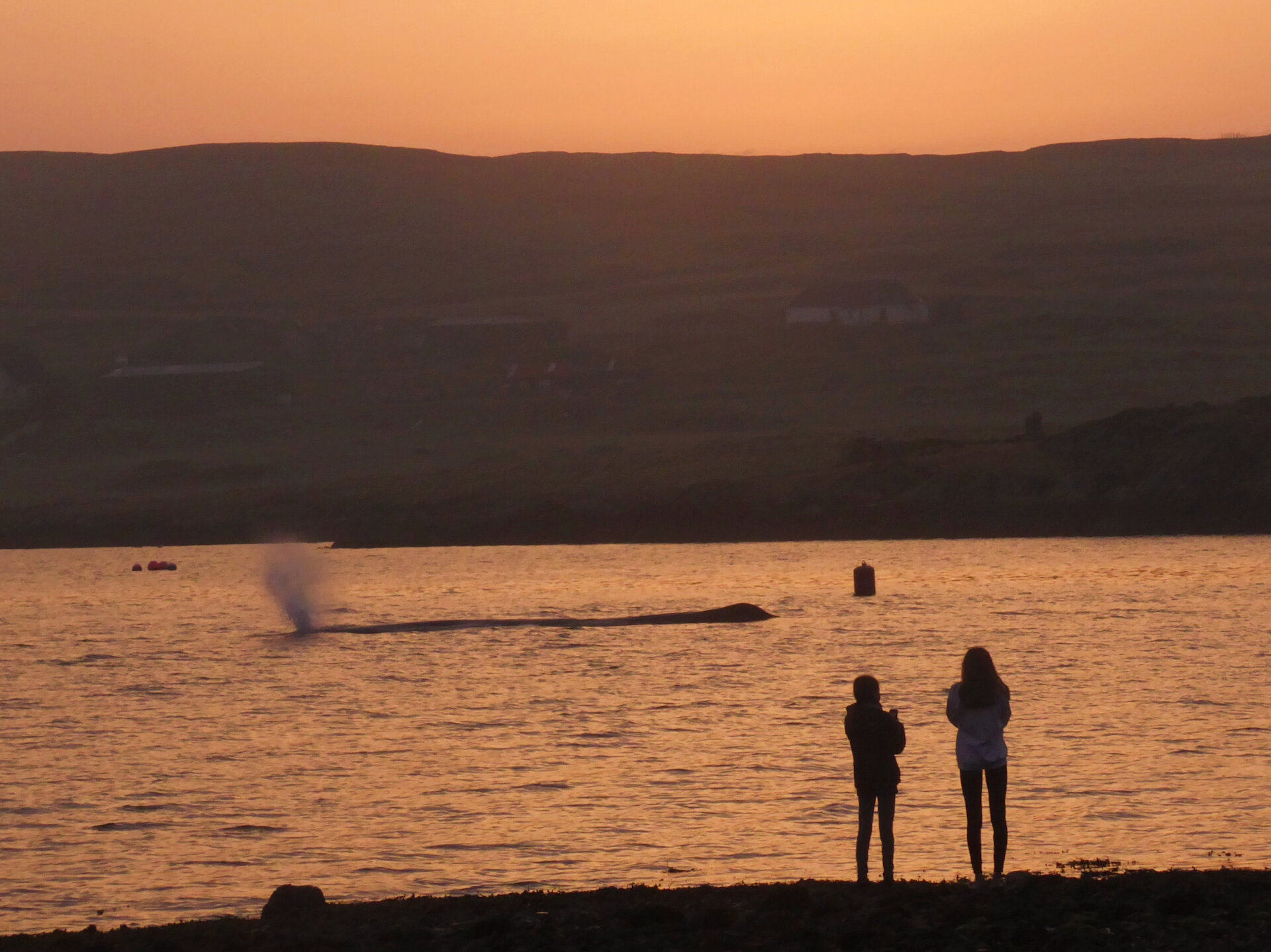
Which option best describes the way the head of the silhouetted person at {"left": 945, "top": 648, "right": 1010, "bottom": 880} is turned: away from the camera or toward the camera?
away from the camera

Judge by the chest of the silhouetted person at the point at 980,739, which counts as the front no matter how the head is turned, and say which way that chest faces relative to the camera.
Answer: away from the camera

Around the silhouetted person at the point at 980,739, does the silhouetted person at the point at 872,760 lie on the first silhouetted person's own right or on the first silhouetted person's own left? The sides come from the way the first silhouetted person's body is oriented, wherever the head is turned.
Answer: on the first silhouetted person's own left
